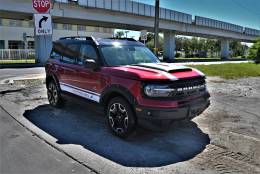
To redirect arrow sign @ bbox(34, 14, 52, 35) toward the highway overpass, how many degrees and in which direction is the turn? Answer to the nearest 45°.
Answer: approximately 180°

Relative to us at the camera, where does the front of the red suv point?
facing the viewer and to the right of the viewer

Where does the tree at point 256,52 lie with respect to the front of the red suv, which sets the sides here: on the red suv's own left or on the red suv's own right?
on the red suv's own left

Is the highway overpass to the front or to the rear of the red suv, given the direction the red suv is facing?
to the rear

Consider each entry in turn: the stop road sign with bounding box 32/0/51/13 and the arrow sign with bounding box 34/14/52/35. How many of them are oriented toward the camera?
2

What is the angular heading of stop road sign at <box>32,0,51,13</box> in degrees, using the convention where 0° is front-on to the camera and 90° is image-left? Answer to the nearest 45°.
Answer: approximately 0°

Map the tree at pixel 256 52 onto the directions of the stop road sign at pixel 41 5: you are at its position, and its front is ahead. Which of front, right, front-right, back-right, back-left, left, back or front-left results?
back-left

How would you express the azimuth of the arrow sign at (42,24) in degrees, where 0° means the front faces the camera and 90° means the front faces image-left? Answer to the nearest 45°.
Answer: approximately 0°
